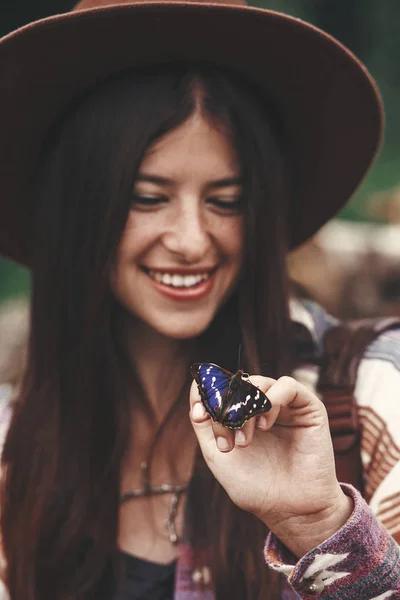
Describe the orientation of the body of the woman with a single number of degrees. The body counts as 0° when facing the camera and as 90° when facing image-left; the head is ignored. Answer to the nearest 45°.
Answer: approximately 0°

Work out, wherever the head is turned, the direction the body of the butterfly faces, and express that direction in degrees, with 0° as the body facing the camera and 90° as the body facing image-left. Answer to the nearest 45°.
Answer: approximately 225°
